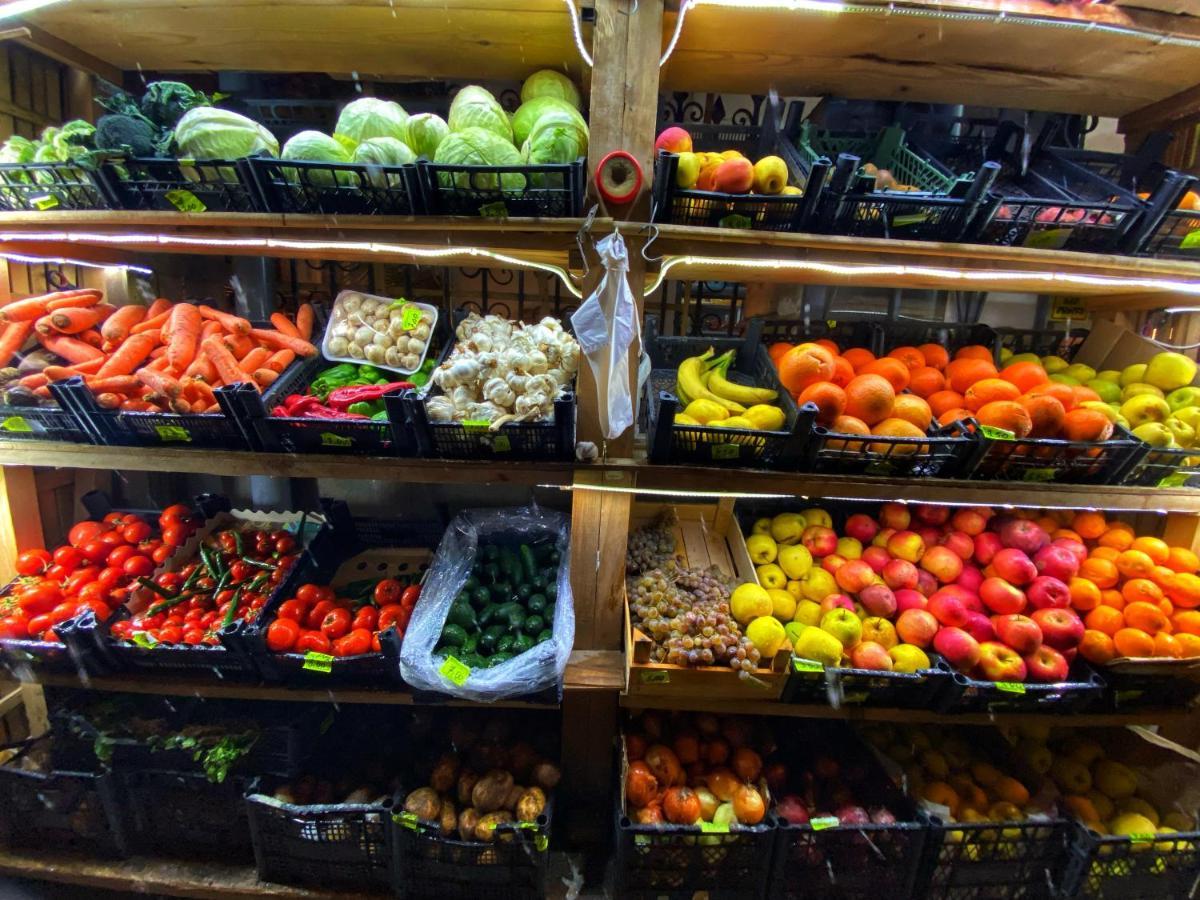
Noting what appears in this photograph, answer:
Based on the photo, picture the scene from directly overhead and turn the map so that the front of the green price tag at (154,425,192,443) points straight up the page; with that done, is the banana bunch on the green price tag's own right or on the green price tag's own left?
on the green price tag's own left

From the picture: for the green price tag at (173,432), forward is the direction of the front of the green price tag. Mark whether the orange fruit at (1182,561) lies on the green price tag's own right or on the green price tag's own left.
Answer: on the green price tag's own left
